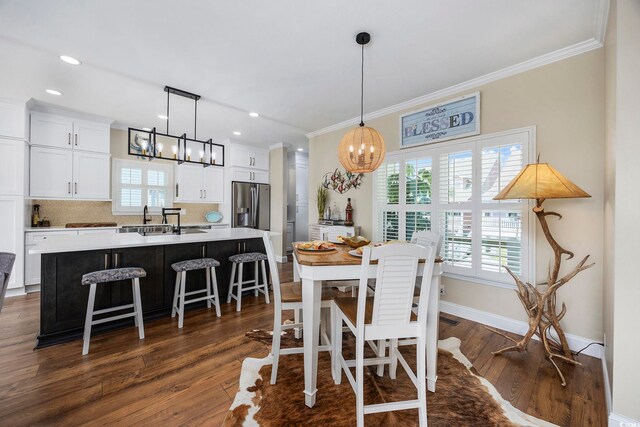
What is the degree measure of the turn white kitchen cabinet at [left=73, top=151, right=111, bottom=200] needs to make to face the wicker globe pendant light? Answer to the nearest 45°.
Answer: approximately 45° to its left

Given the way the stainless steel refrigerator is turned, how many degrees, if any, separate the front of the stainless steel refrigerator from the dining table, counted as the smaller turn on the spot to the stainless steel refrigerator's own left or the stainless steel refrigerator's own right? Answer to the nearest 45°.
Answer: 0° — it already faces it

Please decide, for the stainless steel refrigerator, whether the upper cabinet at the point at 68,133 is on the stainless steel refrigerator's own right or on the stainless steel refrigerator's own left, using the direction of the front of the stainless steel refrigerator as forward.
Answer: on the stainless steel refrigerator's own right

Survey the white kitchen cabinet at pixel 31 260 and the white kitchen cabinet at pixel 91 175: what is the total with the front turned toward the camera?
2

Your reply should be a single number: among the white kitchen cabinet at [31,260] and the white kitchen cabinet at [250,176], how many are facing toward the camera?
2

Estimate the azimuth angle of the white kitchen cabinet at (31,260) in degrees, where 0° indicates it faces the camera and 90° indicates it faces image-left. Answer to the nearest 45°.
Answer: approximately 0°

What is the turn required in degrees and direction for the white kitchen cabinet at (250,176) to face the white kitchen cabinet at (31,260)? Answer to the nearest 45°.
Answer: approximately 45° to its right

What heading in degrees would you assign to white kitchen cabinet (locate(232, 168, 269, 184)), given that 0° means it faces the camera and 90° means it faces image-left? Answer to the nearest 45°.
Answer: approximately 0°
